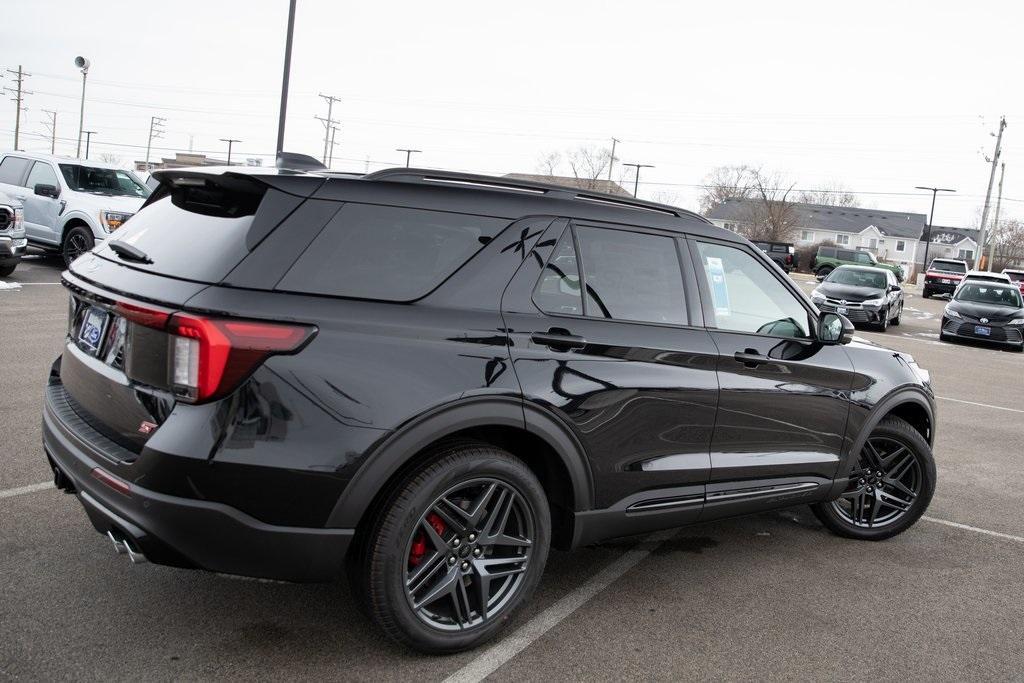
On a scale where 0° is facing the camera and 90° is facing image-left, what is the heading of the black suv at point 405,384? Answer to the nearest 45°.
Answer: approximately 225°

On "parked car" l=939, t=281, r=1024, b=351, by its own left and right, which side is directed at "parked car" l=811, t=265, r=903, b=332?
right

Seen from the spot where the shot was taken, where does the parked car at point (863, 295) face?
facing the viewer and to the left of the viewer

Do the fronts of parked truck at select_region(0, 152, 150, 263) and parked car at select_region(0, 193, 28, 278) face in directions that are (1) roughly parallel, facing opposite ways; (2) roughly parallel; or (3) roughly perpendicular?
roughly parallel

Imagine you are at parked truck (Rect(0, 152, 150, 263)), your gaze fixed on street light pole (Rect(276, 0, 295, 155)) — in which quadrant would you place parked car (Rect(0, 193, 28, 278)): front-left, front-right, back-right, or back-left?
back-right

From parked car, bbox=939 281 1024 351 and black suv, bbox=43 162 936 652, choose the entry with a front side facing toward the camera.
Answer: the parked car

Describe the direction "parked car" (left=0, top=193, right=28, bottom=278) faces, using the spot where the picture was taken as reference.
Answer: facing the viewer and to the right of the viewer

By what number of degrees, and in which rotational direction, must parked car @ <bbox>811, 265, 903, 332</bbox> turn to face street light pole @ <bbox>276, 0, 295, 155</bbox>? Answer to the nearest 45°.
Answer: approximately 45° to its right

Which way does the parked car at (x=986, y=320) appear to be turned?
toward the camera

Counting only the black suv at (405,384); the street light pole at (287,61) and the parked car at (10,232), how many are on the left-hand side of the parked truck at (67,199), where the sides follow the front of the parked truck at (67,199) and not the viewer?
1

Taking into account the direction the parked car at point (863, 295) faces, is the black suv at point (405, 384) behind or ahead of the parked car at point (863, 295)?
ahead

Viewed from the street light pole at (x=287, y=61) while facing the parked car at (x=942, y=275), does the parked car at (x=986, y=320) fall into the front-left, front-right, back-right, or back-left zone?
front-right

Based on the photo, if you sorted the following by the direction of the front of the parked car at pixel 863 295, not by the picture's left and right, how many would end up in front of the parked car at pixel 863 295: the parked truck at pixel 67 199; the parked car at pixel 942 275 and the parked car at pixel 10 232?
2

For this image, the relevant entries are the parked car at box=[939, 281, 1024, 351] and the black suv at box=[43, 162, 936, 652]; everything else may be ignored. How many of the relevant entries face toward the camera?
1

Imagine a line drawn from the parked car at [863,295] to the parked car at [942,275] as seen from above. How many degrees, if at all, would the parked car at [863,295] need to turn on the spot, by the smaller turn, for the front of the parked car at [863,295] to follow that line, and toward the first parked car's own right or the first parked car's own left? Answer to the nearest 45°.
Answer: approximately 135° to the first parked car's own right

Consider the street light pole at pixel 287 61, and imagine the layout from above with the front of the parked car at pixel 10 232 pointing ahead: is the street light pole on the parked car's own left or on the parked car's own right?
on the parked car's own left
